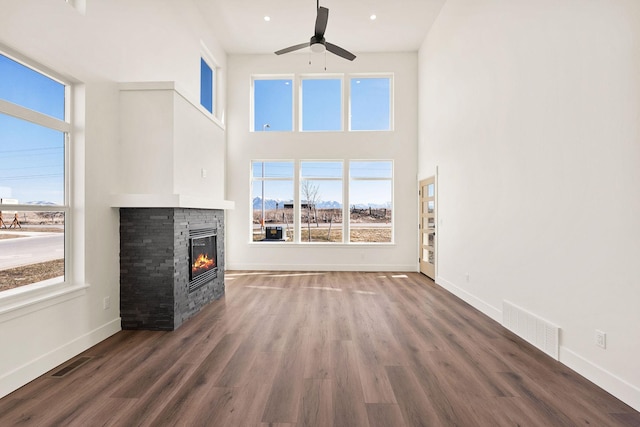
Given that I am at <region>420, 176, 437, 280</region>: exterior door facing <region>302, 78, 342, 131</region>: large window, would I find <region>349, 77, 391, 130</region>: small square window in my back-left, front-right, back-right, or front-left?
front-right

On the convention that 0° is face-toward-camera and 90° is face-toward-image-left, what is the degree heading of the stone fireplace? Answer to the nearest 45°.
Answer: approximately 315°

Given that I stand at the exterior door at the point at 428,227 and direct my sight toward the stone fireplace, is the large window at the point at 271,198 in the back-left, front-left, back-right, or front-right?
front-right

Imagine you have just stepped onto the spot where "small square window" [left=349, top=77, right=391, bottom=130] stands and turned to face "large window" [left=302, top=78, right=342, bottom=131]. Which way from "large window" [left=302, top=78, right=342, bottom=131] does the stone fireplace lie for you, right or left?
left

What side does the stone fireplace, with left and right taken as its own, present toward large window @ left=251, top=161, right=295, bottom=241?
left

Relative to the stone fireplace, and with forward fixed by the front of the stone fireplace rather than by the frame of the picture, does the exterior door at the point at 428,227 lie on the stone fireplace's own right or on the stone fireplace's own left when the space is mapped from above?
on the stone fireplace's own left

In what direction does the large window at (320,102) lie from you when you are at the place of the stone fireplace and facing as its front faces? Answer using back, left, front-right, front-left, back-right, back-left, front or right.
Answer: left

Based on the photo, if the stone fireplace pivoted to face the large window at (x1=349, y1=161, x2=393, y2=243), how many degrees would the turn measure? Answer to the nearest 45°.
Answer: approximately 90° to its left

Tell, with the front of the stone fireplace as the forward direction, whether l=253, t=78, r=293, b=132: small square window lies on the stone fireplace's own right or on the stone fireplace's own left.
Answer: on the stone fireplace's own left

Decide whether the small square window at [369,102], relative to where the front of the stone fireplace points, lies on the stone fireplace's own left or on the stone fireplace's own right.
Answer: on the stone fireplace's own left

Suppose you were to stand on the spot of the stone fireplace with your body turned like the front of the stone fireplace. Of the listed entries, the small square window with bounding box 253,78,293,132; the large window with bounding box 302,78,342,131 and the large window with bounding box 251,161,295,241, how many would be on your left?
3
